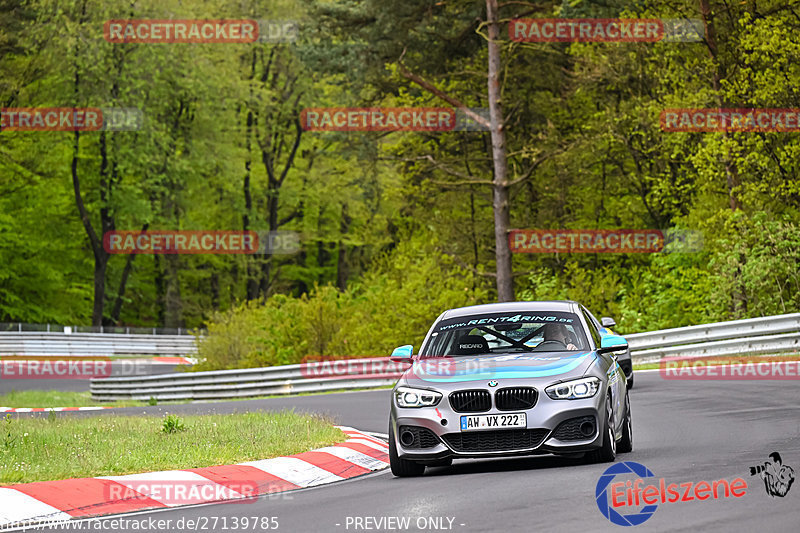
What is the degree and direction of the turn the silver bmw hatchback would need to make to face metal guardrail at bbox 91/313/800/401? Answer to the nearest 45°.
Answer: approximately 180°

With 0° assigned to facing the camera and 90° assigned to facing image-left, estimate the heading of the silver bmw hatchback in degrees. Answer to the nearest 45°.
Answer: approximately 0°

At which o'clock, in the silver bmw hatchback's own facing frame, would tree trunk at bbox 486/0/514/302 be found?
The tree trunk is roughly at 6 o'clock from the silver bmw hatchback.
